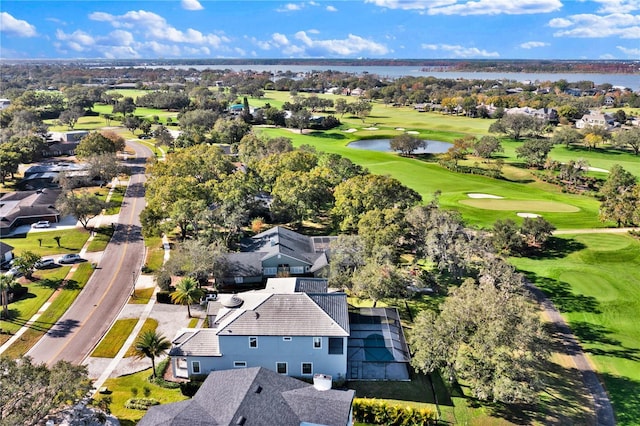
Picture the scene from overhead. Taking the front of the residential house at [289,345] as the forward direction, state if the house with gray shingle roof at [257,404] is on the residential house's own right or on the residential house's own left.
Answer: on the residential house's own left

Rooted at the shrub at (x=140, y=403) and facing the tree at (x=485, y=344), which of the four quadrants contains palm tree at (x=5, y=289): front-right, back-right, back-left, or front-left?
back-left

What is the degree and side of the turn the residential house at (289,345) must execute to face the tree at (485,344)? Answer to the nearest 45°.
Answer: approximately 180°

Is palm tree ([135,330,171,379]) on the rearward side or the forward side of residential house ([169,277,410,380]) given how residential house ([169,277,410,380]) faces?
on the forward side

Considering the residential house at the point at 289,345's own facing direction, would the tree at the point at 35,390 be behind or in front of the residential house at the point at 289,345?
in front

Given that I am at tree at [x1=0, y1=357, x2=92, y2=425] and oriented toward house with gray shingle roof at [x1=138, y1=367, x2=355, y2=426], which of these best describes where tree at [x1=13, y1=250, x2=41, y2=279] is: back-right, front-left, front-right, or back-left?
back-left

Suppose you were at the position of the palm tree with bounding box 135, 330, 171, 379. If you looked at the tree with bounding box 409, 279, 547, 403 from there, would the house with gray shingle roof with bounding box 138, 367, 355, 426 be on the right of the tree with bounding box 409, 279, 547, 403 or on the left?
right

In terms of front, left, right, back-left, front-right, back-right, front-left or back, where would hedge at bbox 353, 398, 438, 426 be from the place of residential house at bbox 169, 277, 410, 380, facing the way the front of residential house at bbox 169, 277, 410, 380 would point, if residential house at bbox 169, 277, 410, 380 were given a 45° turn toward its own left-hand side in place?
left

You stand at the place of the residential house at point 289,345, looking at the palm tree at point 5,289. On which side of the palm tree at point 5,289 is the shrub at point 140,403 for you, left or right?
left

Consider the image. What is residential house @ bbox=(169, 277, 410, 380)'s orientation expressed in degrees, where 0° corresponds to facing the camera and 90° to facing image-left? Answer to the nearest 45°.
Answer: approximately 90°

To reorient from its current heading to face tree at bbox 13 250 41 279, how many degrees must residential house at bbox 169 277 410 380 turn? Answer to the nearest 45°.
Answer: approximately 45° to its right

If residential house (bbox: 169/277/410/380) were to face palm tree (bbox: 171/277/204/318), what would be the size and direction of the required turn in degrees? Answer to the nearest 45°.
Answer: approximately 45° to its right

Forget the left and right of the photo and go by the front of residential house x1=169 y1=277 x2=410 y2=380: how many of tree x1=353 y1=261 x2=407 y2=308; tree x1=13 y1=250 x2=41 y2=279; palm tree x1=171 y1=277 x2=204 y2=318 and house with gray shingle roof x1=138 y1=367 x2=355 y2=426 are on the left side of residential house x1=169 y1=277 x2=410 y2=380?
1

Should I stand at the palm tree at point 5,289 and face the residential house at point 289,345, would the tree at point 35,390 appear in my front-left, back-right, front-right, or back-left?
front-right

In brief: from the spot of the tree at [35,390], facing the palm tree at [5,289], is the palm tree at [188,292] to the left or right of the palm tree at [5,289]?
right
